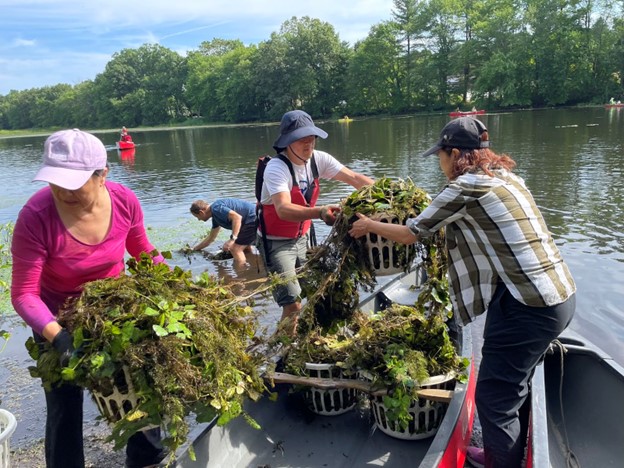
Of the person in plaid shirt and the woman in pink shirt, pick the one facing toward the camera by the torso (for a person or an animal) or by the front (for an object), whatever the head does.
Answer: the woman in pink shirt

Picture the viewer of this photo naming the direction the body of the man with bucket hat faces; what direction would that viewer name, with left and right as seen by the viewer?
facing the viewer and to the right of the viewer

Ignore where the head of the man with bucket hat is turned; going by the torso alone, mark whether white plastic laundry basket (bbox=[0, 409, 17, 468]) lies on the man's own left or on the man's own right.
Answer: on the man's own right

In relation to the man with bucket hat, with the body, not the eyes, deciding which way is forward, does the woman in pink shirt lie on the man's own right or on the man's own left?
on the man's own right

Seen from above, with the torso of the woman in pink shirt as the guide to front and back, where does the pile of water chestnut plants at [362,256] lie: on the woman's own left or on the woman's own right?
on the woman's own left

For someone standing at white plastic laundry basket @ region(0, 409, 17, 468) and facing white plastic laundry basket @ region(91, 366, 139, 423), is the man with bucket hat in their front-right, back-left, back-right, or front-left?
front-left

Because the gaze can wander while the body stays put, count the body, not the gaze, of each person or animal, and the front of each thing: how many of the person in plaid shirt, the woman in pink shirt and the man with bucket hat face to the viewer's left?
1

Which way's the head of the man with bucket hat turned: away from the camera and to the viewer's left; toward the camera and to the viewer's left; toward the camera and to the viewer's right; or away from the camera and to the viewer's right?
toward the camera and to the viewer's right

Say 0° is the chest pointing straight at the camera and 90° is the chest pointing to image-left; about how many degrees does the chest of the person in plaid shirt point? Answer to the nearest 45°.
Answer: approximately 90°

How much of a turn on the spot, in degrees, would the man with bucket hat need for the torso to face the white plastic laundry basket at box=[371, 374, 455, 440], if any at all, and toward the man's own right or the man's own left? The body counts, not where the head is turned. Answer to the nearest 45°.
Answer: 0° — they already face it

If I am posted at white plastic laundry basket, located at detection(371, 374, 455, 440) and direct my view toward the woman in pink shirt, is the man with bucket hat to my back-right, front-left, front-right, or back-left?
front-right

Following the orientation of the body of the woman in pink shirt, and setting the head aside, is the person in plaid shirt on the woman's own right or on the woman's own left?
on the woman's own left
